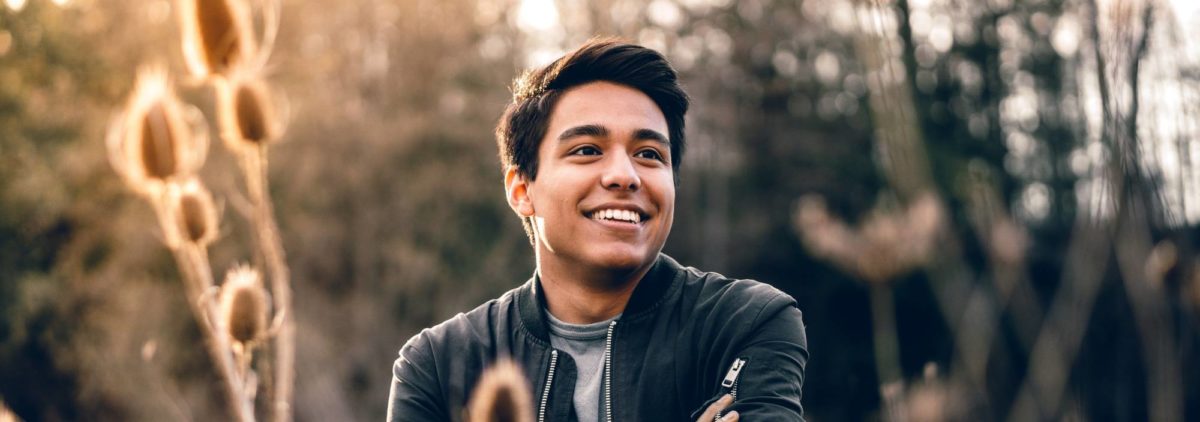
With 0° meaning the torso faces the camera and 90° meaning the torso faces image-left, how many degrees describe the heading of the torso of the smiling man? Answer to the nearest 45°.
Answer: approximately 0°

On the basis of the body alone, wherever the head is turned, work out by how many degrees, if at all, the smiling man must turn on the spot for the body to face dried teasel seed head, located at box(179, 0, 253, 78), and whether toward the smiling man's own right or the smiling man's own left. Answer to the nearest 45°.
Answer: approximately 45° to the smiling man's own right

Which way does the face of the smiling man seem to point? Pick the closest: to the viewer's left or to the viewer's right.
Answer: to the viewer's right
